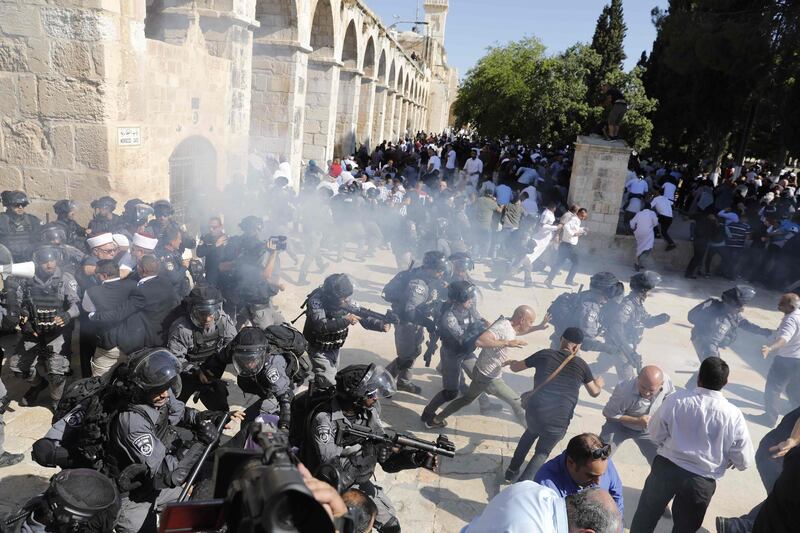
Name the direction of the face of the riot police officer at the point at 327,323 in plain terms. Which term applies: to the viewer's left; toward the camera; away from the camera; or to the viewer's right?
to the viewer's right

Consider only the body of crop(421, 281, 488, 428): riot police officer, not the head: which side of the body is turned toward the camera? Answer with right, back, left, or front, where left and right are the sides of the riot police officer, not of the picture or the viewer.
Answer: right

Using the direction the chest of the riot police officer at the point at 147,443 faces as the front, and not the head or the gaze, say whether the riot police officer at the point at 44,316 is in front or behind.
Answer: behind

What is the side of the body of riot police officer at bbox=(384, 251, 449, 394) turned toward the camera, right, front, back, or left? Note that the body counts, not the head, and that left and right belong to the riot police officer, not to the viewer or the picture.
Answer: right

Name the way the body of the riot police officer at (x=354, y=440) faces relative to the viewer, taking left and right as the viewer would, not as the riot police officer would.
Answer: facing to the right of the viewer

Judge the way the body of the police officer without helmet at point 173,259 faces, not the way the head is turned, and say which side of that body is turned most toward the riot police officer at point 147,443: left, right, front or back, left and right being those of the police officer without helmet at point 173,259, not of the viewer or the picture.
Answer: right

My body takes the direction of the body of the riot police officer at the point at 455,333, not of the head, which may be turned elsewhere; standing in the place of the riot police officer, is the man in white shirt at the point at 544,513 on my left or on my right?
on my right

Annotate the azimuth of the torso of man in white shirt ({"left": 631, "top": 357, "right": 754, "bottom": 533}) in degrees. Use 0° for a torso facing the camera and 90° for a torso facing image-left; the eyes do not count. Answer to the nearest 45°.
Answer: approximately 180°

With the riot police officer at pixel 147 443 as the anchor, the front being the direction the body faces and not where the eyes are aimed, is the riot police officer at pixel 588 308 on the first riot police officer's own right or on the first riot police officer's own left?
on the first riot police officer's own left
